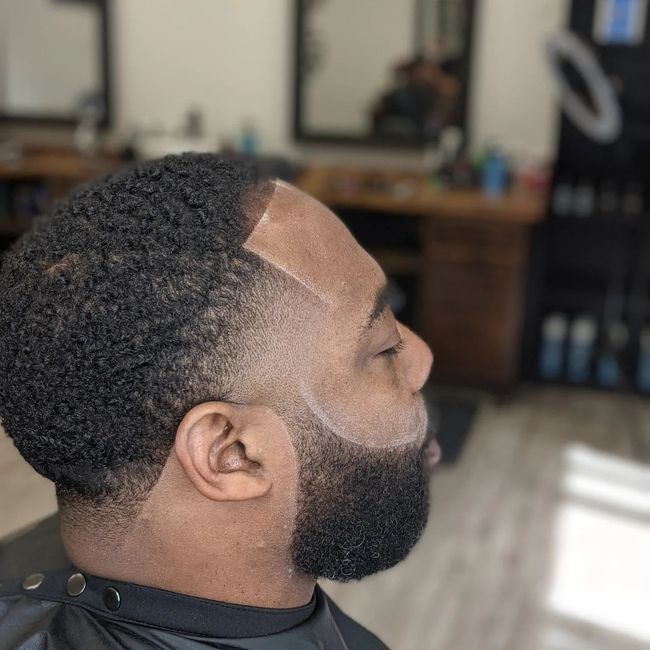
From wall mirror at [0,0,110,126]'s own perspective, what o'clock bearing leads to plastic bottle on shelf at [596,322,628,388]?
The plastic bottle on shelf is roughly at 10 o'clock from the wall mirror.

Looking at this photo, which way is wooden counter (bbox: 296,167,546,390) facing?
toward the camera

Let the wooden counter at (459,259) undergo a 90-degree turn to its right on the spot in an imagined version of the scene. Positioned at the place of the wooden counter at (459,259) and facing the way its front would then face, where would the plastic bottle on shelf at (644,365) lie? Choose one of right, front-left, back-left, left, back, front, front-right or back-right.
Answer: back

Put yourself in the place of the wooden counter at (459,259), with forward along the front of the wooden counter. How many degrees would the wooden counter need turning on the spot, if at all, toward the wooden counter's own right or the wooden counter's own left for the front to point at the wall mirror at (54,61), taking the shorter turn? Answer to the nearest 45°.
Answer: approximately 90° to the wooden counter's own right

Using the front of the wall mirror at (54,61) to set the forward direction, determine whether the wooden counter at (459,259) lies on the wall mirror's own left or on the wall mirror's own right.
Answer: on the wall mirror's own left

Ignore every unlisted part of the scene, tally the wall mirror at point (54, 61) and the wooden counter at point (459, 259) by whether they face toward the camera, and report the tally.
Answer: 2

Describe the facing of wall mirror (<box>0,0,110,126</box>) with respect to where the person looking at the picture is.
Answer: facing the viewer

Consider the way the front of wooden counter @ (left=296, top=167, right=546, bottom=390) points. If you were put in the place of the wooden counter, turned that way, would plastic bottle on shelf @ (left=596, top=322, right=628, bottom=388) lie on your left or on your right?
on your left

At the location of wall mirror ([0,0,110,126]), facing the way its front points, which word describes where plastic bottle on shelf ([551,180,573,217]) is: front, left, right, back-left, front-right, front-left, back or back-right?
front-left

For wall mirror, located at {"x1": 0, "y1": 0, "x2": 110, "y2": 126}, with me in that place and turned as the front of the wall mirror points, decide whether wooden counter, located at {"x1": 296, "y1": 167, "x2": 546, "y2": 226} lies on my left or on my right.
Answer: on my left

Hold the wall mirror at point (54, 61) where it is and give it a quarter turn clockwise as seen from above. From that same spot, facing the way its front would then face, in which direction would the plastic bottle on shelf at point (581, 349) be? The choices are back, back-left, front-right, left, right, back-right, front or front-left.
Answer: back-left

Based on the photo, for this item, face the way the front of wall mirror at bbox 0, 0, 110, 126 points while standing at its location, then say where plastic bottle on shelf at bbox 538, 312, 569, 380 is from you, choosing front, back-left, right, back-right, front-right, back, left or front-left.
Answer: front-left
